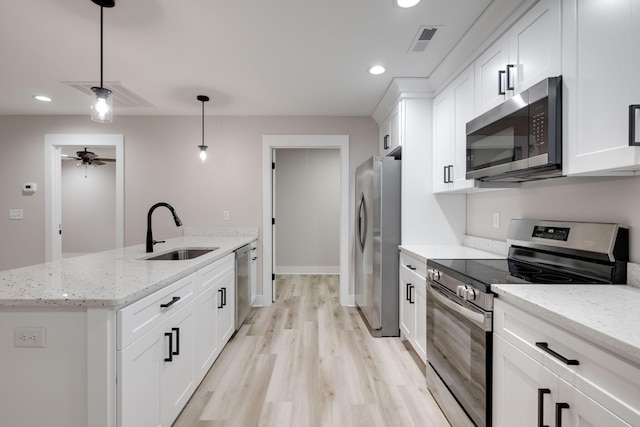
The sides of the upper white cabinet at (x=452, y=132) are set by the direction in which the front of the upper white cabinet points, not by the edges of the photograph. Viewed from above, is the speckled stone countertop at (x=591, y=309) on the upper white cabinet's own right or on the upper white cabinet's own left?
on the upper white cabinet's own left

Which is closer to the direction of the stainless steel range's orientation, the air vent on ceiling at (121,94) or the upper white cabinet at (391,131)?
the air vent on ceiling

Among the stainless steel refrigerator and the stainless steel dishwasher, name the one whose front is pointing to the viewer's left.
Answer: the stainless steel refrigerator

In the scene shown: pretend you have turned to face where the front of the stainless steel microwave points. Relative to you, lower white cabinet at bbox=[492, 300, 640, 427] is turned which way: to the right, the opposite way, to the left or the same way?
the same way

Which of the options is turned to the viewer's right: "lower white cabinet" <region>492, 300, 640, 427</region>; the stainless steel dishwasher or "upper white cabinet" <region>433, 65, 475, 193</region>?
the stainless steel dishwasher

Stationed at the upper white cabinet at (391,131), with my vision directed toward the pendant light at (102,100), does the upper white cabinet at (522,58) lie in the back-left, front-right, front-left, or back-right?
front-left

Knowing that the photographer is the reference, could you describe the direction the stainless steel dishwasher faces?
facing to the right of the viewer

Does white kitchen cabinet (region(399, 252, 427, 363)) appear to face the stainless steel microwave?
no

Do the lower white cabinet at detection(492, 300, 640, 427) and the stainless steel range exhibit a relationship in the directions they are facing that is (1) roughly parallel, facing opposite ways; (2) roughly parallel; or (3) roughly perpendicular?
roughly parallel

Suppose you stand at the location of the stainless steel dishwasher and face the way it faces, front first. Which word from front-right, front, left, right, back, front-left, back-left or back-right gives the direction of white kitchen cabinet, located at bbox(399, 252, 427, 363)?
front-right

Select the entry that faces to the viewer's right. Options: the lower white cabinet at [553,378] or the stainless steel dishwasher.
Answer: the stainless steel dishwasher

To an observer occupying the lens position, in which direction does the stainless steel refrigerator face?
facing to the left of the viewer

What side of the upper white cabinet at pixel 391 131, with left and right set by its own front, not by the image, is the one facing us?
left

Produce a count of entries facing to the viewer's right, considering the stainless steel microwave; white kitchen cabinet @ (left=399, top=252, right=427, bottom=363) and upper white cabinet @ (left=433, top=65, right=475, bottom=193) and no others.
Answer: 0

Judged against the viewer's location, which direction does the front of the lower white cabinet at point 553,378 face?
facing the viewer and to the left of the viewer
